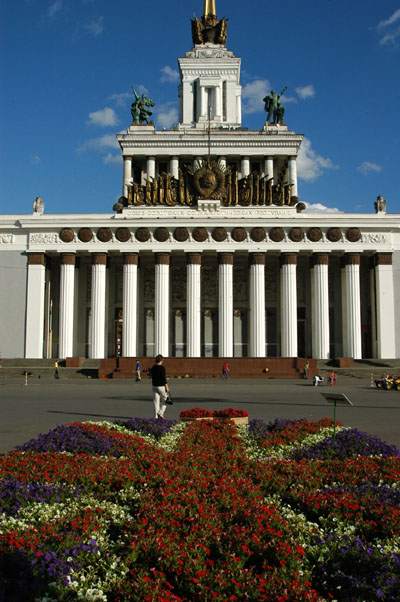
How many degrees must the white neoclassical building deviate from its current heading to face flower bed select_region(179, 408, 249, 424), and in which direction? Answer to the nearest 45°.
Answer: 0° — it already faces it

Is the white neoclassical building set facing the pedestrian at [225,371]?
yes

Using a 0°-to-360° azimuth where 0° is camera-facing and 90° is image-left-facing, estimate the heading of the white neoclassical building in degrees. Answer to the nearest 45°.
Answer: approximately 0°

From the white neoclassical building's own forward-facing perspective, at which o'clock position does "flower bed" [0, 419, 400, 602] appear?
The flower bed is roughly at 12 o'clock from the white neoclassical building.

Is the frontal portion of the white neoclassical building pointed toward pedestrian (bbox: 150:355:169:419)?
yes
